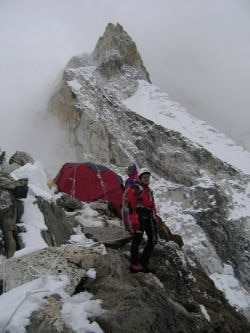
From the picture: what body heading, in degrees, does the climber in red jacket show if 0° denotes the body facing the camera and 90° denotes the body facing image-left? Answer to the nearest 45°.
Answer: approximately 315°

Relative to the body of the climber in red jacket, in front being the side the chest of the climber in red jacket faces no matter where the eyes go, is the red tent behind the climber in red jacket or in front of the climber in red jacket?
behind
